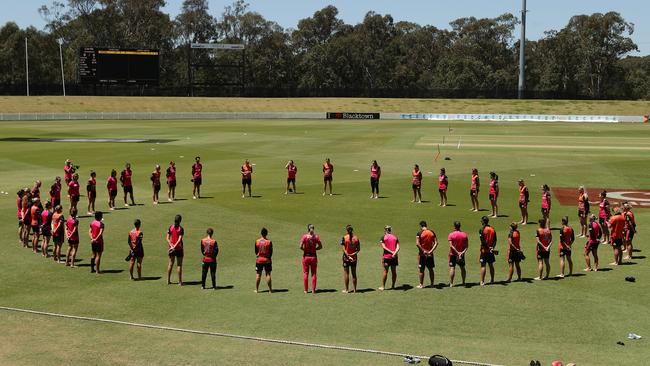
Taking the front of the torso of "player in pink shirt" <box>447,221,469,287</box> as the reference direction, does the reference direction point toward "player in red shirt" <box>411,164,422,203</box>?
yes

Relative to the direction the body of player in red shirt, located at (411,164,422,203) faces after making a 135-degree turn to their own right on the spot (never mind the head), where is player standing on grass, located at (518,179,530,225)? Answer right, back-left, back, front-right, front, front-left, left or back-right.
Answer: back

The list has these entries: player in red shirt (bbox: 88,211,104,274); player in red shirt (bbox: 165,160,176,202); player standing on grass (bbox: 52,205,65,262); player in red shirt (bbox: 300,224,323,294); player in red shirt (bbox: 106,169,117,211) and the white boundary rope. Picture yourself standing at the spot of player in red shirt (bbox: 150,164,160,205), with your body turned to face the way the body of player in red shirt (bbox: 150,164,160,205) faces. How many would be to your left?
1

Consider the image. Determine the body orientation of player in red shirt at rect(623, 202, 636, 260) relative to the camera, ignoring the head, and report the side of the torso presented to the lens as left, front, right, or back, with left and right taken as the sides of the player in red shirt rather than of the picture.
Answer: left

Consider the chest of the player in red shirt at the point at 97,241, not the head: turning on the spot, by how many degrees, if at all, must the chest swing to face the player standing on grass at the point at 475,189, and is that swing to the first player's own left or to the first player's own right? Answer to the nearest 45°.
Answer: approximately 45° to the first player's own right

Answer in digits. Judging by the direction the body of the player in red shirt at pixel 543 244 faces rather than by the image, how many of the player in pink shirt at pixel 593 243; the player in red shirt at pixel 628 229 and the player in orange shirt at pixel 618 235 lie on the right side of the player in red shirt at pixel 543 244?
3

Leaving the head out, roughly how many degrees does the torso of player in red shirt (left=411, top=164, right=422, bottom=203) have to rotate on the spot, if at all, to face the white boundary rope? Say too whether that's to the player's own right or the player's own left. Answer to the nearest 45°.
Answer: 0° — they already face it

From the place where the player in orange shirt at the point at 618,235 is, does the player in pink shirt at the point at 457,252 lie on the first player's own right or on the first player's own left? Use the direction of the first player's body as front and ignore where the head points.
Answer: on the first player's own left

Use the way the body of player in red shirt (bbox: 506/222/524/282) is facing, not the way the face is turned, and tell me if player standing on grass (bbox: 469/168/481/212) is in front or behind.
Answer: in front

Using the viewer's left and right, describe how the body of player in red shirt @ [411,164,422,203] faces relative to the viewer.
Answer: facing the viewer

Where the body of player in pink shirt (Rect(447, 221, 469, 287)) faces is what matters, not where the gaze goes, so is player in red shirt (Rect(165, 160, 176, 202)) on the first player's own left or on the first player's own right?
on the first player's own left

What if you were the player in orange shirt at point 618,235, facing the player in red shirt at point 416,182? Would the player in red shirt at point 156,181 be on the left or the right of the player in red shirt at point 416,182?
left

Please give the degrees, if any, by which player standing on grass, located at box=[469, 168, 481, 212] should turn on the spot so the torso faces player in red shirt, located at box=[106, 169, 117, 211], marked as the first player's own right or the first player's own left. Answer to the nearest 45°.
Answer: approximately 45° to the first player's own right

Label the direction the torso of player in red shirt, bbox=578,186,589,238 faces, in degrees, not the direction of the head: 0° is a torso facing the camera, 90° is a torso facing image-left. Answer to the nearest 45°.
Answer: approximately 90°

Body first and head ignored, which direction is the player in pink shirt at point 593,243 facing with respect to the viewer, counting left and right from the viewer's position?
facing away from the viewer and to the left of the viewer

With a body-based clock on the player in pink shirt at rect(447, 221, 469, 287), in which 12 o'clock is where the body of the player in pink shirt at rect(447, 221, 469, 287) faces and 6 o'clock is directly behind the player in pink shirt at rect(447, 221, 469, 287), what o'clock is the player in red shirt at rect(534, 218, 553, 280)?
the player in red shirt at rect(534, 218, 553, 280) is roughly at 2 o'clock from the player in pink shirt at rect(447, 221, 469, 287).

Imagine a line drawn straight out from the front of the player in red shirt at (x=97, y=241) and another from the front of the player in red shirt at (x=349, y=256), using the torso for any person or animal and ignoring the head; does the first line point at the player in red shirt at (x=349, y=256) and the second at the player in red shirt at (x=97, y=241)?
no

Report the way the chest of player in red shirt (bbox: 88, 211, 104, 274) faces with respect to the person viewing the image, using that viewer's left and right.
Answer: facing away from the viewer and to the right of the viewer

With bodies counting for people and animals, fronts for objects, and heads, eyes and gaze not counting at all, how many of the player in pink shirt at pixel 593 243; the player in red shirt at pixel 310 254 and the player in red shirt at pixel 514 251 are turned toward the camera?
0

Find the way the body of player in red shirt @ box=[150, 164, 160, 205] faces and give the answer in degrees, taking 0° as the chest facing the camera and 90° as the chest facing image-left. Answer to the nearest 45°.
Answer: approximately 315°

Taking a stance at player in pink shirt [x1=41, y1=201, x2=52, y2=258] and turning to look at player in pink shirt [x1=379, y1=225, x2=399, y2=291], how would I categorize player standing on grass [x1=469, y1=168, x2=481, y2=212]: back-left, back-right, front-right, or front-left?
front-left

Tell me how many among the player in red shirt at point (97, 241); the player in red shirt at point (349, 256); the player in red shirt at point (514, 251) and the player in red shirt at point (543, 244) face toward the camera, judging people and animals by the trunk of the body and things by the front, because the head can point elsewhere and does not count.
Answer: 0
